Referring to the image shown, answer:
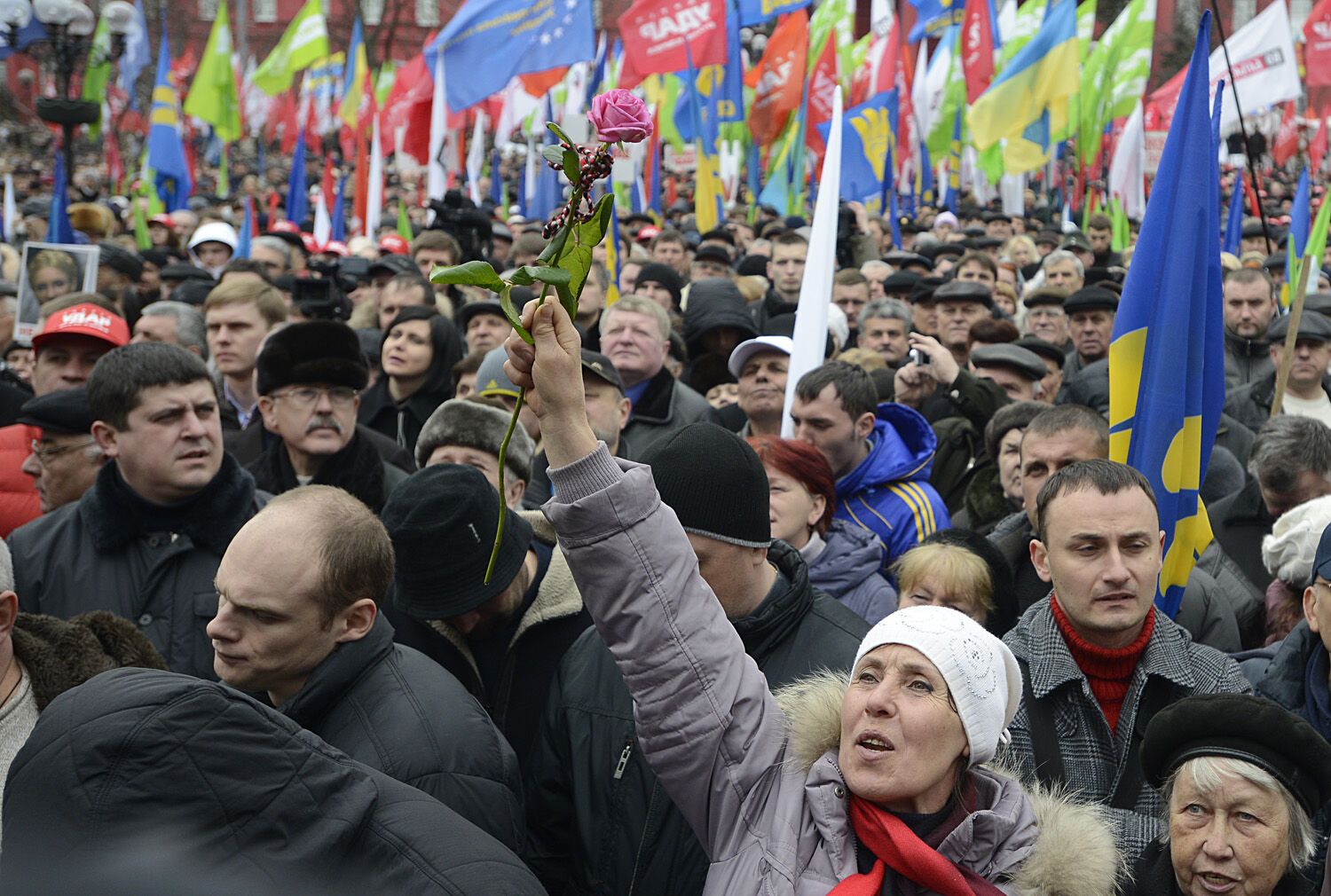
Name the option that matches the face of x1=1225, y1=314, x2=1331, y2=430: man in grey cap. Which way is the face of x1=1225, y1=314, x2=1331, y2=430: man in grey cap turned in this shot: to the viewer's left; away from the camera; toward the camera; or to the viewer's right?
toward the camera

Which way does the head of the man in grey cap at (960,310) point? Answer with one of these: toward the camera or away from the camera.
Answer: toward the camera

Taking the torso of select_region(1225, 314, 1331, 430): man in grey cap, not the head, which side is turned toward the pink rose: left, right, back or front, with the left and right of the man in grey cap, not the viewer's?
front

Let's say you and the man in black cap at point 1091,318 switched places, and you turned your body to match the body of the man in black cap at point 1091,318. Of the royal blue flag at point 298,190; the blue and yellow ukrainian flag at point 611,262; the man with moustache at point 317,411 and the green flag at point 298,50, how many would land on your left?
0

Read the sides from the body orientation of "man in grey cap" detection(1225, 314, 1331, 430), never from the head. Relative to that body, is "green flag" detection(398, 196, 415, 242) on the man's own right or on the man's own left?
on the man's own right

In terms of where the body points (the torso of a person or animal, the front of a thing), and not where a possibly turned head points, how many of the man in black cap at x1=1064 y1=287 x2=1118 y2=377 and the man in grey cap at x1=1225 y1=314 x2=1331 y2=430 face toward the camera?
2

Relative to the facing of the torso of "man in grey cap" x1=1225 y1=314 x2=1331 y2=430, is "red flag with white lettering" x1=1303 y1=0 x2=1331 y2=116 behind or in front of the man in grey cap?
behind

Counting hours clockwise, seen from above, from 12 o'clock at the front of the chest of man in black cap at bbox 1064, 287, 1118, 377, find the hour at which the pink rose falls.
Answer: The pink rose is roughly at 12 o'clock from the man in black cap.

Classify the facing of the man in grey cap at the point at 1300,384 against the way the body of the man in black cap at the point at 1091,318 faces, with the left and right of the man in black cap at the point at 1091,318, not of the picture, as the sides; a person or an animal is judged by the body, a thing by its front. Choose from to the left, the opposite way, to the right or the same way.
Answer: the same way

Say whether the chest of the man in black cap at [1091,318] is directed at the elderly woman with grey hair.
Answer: yes

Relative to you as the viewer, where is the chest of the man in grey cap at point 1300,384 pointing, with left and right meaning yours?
facing the viewer

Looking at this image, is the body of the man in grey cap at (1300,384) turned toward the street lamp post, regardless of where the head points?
no

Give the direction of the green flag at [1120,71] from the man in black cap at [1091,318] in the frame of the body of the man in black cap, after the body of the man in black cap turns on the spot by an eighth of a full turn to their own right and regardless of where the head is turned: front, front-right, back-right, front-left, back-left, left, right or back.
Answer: back-right

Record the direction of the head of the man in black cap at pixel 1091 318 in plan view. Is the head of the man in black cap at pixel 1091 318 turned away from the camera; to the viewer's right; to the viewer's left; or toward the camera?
toward the camera

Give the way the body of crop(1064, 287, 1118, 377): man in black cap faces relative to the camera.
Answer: toward the camera

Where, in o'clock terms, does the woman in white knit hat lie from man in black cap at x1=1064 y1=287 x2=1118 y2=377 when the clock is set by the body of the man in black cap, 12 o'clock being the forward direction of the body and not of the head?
The woman in white knit hat is roughly at 12 o'clock from the man in black cap.

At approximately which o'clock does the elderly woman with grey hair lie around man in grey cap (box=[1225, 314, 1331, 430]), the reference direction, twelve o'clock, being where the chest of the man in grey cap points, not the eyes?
The elderly woman with grey hair is roughly at 12 o'clock from the man in grey cap.

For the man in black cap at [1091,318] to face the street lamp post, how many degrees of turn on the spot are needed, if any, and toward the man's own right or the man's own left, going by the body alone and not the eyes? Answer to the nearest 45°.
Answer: approximately 90° to the man's own right

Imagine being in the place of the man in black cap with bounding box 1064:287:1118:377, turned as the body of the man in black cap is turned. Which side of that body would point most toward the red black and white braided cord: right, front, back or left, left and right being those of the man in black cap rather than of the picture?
front

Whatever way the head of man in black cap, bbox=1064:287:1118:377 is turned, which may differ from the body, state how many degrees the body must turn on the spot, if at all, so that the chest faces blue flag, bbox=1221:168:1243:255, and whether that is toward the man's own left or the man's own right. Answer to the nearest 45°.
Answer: approximately 180°
